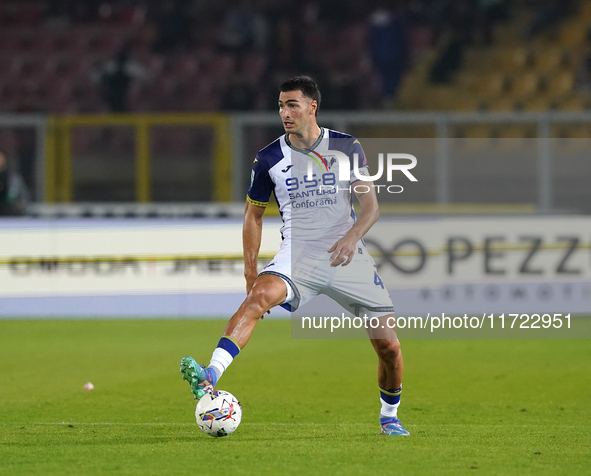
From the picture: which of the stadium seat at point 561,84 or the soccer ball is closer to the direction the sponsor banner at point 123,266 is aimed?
the soccer ball

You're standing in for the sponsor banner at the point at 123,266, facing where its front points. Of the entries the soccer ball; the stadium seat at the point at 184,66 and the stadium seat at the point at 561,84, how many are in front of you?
1

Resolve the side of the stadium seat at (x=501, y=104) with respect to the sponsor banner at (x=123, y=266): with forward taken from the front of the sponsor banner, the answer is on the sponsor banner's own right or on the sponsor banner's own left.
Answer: on the sponsor banner's own left

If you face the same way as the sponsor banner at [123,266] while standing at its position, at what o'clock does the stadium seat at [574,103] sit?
The stadium seat is roughly at 8 o'clock from the sponsor banner.

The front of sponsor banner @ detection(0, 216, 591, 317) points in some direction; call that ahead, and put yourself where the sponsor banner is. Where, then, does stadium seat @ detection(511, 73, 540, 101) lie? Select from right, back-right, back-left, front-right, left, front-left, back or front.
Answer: back-left

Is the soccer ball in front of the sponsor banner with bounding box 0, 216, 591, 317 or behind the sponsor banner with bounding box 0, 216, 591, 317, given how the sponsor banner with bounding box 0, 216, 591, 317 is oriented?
in front

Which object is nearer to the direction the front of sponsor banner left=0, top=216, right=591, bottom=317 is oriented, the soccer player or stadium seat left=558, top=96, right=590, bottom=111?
the soccer player

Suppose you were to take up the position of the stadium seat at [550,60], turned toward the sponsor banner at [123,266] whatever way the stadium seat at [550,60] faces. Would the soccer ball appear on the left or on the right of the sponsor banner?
left

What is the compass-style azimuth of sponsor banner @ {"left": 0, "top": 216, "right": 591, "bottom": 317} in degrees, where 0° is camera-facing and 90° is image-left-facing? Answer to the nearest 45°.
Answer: approximately 0°

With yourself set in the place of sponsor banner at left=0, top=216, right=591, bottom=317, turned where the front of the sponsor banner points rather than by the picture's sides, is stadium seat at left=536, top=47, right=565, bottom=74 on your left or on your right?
on your left
